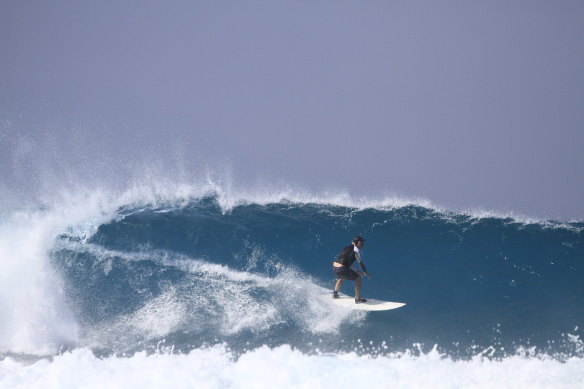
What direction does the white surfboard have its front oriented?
to the viewer's right
